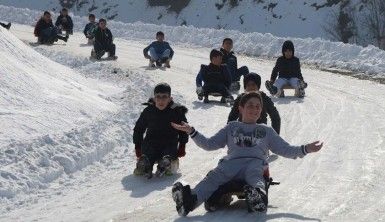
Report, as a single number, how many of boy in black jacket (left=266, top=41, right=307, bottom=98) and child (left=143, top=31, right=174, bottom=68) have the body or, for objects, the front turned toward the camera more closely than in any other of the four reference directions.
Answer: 2

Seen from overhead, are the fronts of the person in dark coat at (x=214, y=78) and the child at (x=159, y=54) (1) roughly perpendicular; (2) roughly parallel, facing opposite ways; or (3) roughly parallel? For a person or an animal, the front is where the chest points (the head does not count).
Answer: roughly parallel

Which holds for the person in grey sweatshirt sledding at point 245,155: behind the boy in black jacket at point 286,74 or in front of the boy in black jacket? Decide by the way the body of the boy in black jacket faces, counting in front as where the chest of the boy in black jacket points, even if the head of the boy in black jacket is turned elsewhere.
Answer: in front

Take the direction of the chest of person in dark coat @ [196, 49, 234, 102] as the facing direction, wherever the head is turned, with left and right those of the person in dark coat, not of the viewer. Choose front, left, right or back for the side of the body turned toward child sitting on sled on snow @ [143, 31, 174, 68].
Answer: back

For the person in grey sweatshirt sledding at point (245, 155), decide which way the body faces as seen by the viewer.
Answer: toward the camera

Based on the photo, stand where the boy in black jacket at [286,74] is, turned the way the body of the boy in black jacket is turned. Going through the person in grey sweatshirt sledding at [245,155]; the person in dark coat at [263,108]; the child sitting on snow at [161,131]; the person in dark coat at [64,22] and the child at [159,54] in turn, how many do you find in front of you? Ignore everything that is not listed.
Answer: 3

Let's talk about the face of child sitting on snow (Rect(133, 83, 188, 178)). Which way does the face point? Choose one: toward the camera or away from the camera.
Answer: toward the camera

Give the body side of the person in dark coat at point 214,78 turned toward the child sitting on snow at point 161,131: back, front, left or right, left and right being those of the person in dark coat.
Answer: front

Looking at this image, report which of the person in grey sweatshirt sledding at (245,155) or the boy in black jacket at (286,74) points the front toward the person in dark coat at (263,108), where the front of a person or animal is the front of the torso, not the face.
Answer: the boy in black jacket

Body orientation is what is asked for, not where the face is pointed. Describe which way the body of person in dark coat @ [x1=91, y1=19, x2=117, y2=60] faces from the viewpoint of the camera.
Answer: toward the camera

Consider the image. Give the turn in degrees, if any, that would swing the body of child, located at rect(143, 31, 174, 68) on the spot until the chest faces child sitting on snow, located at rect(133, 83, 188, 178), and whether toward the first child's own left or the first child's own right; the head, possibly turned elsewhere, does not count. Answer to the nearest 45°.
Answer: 0° — they already face them

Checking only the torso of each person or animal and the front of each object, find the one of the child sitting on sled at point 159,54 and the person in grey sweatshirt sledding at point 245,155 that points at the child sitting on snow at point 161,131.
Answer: the child sitting on sled

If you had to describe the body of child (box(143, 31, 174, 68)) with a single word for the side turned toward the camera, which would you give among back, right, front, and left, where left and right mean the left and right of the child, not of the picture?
front

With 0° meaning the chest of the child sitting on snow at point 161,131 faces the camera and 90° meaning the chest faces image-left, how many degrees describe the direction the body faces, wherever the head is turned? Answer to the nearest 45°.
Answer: approximately 0°
